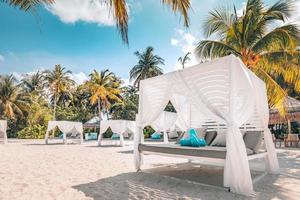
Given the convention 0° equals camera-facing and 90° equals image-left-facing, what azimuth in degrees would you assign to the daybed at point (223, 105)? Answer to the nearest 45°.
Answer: approximately 45°

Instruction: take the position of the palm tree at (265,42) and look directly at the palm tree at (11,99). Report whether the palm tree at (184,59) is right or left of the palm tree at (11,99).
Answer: right

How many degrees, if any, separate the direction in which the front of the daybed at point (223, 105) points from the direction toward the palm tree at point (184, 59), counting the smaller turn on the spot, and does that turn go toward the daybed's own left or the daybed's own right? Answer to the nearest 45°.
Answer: approximately 135° to the daybed's own right

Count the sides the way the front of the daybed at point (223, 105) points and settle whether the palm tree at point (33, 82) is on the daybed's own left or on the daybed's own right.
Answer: on the daybed's own right

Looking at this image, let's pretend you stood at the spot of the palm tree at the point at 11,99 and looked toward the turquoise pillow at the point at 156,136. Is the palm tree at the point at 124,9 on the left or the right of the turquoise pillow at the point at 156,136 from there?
right

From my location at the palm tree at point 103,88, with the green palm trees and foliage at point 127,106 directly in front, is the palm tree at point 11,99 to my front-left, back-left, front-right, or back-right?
back-left

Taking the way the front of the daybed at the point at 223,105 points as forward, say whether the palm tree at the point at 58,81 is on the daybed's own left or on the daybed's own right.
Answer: on the daybed's own right

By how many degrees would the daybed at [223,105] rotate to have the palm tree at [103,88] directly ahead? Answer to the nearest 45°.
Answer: approximately 90° to its right
